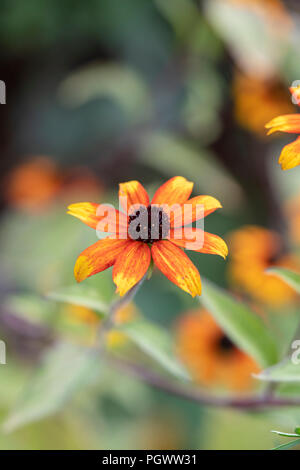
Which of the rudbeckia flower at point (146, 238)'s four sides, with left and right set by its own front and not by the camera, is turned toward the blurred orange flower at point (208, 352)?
back

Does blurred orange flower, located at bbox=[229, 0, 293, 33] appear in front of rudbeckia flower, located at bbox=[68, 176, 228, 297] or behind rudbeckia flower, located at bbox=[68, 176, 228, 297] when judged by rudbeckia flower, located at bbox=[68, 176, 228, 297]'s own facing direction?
behind

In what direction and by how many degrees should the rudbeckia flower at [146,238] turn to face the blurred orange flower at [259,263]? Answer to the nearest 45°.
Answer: approximately 180°

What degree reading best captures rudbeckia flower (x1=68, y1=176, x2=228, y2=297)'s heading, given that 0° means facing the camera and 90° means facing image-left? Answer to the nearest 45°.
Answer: approximately 0°

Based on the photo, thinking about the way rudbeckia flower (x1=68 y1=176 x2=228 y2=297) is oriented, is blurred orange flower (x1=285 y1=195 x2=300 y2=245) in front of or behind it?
behind

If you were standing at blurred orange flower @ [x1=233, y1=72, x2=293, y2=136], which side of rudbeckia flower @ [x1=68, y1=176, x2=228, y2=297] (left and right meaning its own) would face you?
back
